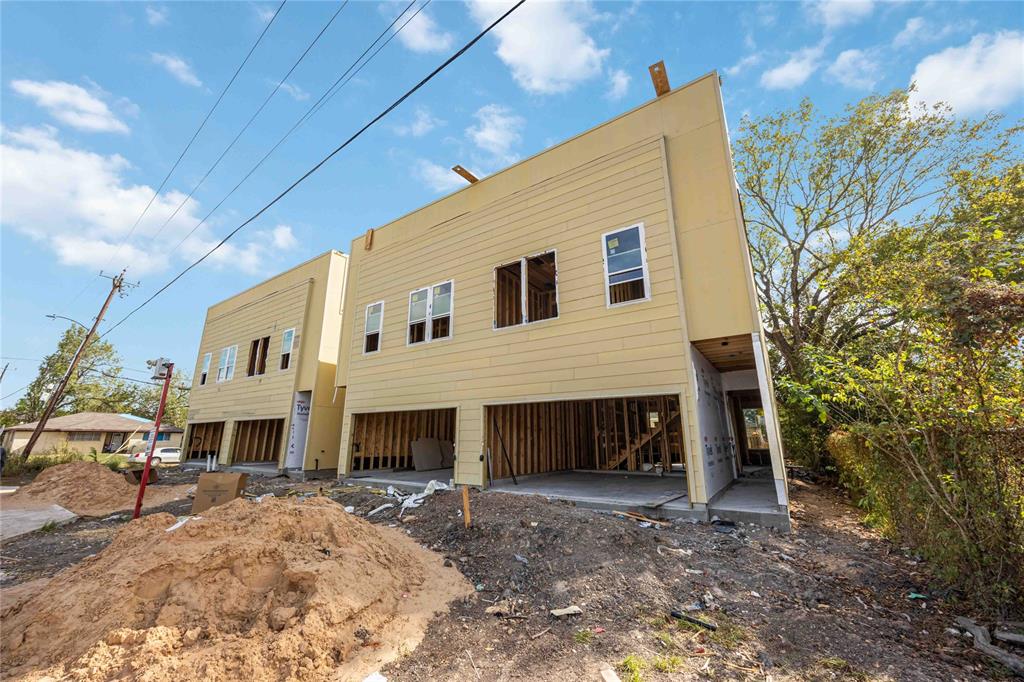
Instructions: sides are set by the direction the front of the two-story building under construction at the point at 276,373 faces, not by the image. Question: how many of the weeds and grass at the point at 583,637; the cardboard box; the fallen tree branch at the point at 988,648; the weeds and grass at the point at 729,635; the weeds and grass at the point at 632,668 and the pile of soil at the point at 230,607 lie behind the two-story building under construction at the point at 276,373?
0

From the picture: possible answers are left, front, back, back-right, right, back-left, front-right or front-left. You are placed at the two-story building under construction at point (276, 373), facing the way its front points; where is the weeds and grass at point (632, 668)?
front-left

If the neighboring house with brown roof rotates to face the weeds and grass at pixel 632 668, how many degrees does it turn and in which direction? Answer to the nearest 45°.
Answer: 0° — it already faces it

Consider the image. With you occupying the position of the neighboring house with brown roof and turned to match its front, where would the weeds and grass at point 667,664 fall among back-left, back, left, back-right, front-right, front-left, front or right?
front

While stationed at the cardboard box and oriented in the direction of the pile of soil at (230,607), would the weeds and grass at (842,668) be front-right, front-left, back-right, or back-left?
front-left

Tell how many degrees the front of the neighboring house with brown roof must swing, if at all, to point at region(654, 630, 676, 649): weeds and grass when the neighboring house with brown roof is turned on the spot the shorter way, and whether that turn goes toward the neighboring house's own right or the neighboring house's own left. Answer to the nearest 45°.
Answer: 0° — it already faces it

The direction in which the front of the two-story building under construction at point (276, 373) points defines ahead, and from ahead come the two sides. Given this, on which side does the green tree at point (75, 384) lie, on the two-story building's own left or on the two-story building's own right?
on the two-story building's own right

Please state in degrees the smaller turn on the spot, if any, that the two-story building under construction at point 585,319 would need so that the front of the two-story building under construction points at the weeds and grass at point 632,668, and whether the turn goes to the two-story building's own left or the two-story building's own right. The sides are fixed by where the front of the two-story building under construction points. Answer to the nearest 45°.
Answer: approximately 45° to the two-story building's own left

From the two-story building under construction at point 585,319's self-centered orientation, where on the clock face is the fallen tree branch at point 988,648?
The fallen tree branch is roughly at 10 o'clock from the two-story building under construction.

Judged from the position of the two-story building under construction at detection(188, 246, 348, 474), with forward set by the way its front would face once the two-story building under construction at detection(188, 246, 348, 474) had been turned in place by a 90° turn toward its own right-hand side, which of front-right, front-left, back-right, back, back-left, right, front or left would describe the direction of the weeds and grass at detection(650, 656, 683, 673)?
back-left

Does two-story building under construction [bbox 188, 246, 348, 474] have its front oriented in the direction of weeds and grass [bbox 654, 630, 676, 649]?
no

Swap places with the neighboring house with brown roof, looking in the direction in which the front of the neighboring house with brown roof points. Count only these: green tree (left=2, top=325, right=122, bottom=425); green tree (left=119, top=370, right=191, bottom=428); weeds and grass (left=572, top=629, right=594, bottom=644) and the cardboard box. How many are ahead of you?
2

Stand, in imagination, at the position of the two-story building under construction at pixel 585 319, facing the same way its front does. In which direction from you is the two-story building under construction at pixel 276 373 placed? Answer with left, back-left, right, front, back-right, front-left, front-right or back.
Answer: right

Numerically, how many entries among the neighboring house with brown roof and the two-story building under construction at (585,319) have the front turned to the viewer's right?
0

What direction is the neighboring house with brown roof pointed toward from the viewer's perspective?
toward the camera

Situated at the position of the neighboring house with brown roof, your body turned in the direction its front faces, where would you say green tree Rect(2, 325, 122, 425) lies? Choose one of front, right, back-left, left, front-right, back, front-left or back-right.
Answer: back

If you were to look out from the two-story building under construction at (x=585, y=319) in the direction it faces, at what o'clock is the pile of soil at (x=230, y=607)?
The pile of soil is roughly at 12 o'clock from the two-story building under construction.
